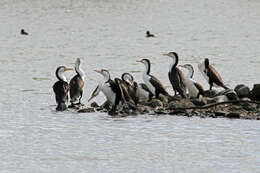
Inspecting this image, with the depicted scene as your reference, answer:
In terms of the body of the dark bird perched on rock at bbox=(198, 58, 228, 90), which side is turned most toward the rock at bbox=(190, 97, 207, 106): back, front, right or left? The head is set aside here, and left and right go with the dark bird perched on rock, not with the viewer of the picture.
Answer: left

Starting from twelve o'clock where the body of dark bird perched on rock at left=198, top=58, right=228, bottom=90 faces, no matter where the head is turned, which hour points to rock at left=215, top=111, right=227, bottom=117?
The rock is roughly at 9 o'clock from the dark bird perched on rock.

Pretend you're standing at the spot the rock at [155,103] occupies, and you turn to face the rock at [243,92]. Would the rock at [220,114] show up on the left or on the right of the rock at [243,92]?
right

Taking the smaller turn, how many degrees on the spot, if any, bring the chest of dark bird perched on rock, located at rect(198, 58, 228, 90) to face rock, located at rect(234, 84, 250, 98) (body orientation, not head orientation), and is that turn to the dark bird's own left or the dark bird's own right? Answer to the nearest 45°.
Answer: approximately 135° to the dark bird's own left

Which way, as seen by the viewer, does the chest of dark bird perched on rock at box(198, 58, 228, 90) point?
to the viewer's left

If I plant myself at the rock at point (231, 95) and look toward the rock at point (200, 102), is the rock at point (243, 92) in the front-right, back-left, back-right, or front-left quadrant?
back-right
